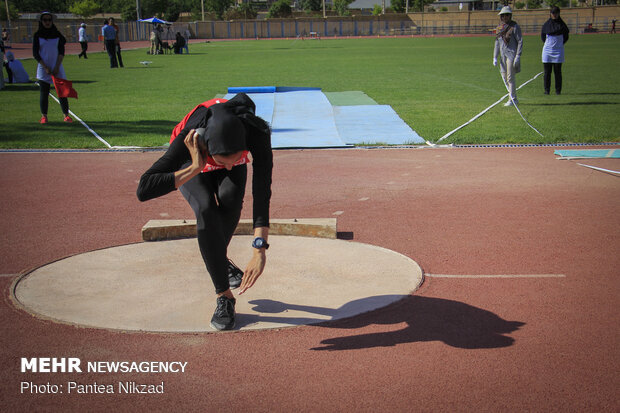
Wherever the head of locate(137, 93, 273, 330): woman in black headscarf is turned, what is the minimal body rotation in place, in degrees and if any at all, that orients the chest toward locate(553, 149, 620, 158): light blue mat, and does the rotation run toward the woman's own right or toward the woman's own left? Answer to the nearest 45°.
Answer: approximately 135° to the woman's own left

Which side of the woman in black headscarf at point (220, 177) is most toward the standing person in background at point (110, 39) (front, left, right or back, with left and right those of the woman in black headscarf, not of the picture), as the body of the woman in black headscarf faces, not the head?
back

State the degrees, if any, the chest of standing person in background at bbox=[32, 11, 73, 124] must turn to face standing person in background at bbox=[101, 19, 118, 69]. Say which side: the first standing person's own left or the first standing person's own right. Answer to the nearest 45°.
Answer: approximately 180°

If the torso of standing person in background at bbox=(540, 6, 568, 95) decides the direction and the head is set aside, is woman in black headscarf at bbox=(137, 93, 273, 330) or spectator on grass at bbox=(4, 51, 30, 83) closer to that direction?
the woman in black headscarf

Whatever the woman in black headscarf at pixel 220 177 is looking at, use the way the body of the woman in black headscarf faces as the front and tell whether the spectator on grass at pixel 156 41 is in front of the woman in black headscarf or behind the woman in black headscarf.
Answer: behind

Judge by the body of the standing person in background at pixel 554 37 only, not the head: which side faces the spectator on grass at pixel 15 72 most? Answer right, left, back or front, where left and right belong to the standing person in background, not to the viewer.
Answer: right

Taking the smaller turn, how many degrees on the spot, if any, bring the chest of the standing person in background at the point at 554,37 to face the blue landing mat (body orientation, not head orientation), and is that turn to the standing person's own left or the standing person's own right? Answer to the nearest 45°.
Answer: approximately 45° to the standing person's own right

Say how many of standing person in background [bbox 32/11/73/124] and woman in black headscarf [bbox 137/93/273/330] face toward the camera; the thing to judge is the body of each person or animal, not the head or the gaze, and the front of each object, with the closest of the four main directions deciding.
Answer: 2
